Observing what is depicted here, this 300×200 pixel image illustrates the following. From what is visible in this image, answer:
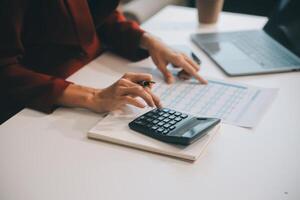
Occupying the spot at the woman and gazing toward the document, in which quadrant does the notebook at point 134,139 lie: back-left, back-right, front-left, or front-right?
front-right

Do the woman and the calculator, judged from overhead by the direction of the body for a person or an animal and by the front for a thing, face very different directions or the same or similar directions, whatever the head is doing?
very different directions

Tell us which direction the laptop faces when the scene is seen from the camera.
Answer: facing to the left of the viewer

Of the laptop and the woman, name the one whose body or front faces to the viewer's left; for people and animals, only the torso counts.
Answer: the laptop

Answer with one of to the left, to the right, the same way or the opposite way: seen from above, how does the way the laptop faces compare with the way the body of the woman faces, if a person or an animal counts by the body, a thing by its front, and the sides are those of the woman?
the opposite way

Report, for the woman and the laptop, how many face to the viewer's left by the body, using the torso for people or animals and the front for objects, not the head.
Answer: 1

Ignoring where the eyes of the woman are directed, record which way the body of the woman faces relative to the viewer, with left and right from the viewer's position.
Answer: facing the viewer and to the right of the viewer

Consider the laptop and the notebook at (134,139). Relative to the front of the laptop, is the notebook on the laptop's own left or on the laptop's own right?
on the laptop's own left
